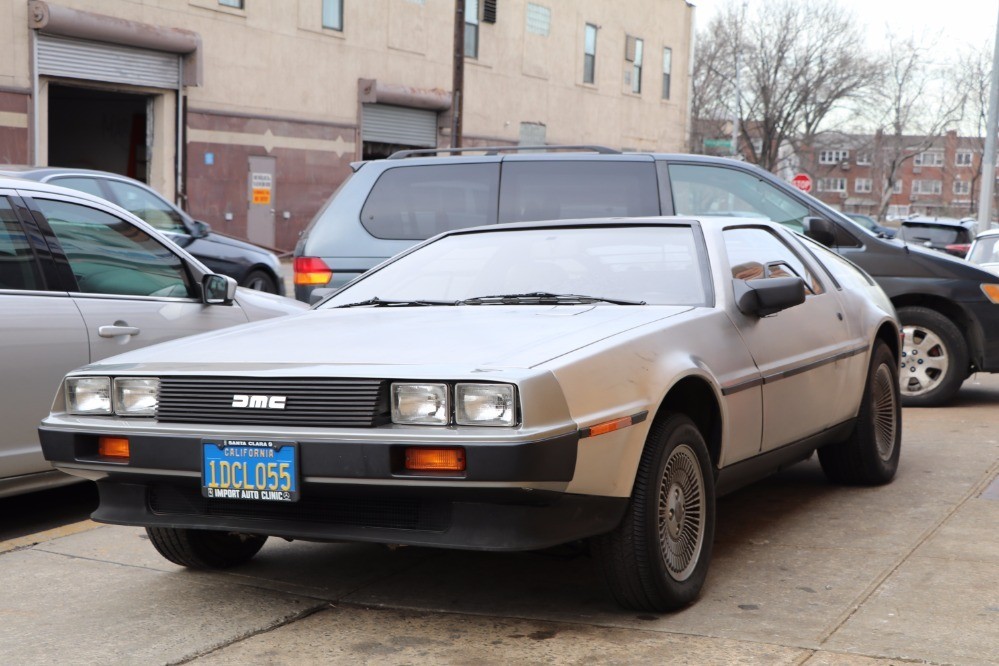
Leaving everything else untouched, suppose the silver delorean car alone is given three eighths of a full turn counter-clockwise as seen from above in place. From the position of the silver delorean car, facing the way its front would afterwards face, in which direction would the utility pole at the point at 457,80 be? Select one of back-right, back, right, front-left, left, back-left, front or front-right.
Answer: left

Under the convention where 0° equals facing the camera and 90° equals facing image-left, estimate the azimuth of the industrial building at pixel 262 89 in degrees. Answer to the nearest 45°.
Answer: approximately 315°

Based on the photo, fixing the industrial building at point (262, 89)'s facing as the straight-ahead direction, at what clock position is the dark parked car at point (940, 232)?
The dark parked car is roughly at 11 o'clock from the industrial building.

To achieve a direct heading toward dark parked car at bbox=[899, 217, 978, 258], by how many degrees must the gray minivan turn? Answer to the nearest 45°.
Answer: approximately 90° to its left

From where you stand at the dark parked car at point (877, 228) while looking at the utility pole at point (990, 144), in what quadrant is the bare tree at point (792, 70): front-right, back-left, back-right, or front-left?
front-left

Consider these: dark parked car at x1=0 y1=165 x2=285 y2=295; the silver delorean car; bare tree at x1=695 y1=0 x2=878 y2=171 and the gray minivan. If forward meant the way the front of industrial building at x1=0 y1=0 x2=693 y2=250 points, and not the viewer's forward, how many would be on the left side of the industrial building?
1

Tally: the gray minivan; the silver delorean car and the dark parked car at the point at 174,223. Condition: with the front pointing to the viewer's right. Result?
2

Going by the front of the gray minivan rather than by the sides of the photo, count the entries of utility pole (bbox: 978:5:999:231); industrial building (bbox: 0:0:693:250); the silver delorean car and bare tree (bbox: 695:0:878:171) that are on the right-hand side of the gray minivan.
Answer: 1

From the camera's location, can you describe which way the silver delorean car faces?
facing the viewer and to the left of the viewer

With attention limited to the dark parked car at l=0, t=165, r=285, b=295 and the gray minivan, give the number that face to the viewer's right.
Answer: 2

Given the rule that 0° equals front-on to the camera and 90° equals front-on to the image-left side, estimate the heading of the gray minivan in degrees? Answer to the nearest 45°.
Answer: approximately 270°

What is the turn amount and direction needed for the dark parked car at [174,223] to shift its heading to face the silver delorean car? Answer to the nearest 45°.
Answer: approximately 90° to its right

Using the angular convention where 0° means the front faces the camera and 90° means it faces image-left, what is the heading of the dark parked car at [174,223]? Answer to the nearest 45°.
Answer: approximately 270°

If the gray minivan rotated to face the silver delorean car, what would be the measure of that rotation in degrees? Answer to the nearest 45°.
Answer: approximately 90° to its right

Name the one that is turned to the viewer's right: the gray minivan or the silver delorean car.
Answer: the gray minivan
